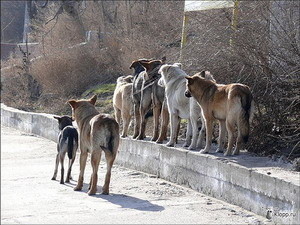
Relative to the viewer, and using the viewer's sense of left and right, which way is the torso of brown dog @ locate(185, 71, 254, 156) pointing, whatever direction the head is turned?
facing away from the viewer and to the left of the viewer

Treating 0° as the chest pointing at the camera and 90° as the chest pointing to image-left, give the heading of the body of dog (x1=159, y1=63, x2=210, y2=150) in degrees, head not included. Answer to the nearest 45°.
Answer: approximately 135°

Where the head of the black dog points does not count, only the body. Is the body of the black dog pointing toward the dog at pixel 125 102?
no

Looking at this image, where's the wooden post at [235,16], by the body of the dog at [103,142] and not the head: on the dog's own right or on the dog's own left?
on the dog's own right

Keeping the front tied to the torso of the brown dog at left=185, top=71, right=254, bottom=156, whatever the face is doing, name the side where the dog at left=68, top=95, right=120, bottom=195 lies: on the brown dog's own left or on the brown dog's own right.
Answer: on the brown dog's own left

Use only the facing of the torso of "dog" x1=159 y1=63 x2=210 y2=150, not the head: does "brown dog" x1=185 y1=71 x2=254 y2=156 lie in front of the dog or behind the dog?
behind

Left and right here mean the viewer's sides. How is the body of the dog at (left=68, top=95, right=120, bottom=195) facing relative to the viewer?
facing away from the viewer and to the left of the viewer

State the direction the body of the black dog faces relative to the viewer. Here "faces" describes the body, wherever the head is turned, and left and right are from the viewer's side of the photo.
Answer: facing away from the viewer and to the left of the viewer

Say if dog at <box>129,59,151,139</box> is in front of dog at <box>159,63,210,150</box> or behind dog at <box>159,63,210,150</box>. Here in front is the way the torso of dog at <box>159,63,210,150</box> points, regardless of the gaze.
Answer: in front

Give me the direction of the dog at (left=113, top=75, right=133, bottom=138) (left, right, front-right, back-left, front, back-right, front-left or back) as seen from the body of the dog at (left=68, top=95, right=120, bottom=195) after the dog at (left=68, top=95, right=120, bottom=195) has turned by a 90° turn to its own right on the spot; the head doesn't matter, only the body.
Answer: front-left
